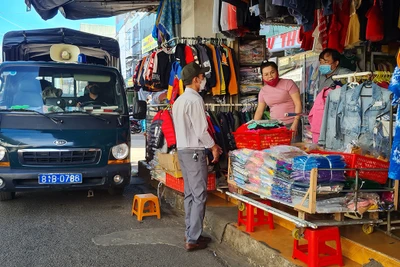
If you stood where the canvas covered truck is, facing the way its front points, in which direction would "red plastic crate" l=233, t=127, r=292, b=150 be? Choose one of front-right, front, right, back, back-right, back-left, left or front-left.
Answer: front-left

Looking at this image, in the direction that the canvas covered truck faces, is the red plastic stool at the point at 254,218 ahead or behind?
ahead

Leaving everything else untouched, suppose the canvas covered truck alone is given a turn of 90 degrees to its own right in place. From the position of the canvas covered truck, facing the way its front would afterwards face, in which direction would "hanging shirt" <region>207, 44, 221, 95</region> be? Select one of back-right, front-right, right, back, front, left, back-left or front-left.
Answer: back

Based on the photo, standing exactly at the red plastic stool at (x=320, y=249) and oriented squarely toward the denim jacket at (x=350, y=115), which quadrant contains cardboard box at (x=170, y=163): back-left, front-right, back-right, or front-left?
front-left

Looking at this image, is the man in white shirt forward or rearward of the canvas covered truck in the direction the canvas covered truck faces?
forward

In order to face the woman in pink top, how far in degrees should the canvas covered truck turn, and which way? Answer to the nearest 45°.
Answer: approximately 45° to its left

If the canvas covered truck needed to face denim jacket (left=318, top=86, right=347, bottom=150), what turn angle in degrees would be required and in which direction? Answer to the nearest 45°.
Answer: approximately 45° to its left

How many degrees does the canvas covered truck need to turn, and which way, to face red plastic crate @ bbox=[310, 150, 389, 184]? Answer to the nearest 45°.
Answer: approximately 45° to its left

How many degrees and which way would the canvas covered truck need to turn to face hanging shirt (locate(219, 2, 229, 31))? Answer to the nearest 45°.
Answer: approximately 90° to its left

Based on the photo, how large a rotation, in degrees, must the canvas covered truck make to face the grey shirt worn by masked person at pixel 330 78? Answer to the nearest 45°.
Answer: approximately 45° to its left

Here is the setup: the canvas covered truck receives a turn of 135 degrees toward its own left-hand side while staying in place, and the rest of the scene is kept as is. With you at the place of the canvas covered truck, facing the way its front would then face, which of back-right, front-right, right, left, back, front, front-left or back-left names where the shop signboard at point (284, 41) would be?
front

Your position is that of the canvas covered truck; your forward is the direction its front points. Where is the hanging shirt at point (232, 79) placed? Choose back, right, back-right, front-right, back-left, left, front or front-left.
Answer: left

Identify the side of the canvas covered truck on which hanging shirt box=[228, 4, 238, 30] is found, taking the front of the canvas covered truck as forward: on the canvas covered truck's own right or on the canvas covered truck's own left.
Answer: on the canvas covered truck's own left

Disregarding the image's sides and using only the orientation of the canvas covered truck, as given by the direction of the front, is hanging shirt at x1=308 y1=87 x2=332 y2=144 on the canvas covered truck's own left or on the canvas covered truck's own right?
on the canvas covered truck's own left

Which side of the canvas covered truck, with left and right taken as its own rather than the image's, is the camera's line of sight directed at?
front
